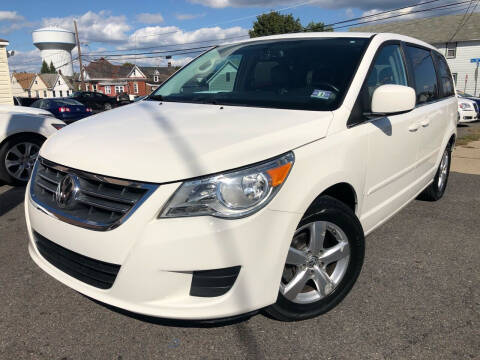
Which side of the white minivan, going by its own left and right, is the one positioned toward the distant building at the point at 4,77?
right

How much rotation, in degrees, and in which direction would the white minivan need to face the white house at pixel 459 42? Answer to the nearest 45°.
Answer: approximately 180°

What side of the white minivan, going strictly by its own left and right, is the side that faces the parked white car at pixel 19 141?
right

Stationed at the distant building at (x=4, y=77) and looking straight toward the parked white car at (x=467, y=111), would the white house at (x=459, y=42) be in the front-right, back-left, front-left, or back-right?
front-left

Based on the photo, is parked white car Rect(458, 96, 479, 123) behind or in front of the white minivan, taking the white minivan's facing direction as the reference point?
behind

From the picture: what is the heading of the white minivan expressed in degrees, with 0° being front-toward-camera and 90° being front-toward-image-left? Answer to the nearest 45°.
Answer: approximately 45°

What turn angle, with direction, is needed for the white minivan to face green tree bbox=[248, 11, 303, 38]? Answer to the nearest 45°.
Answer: approximately 135° to its right
